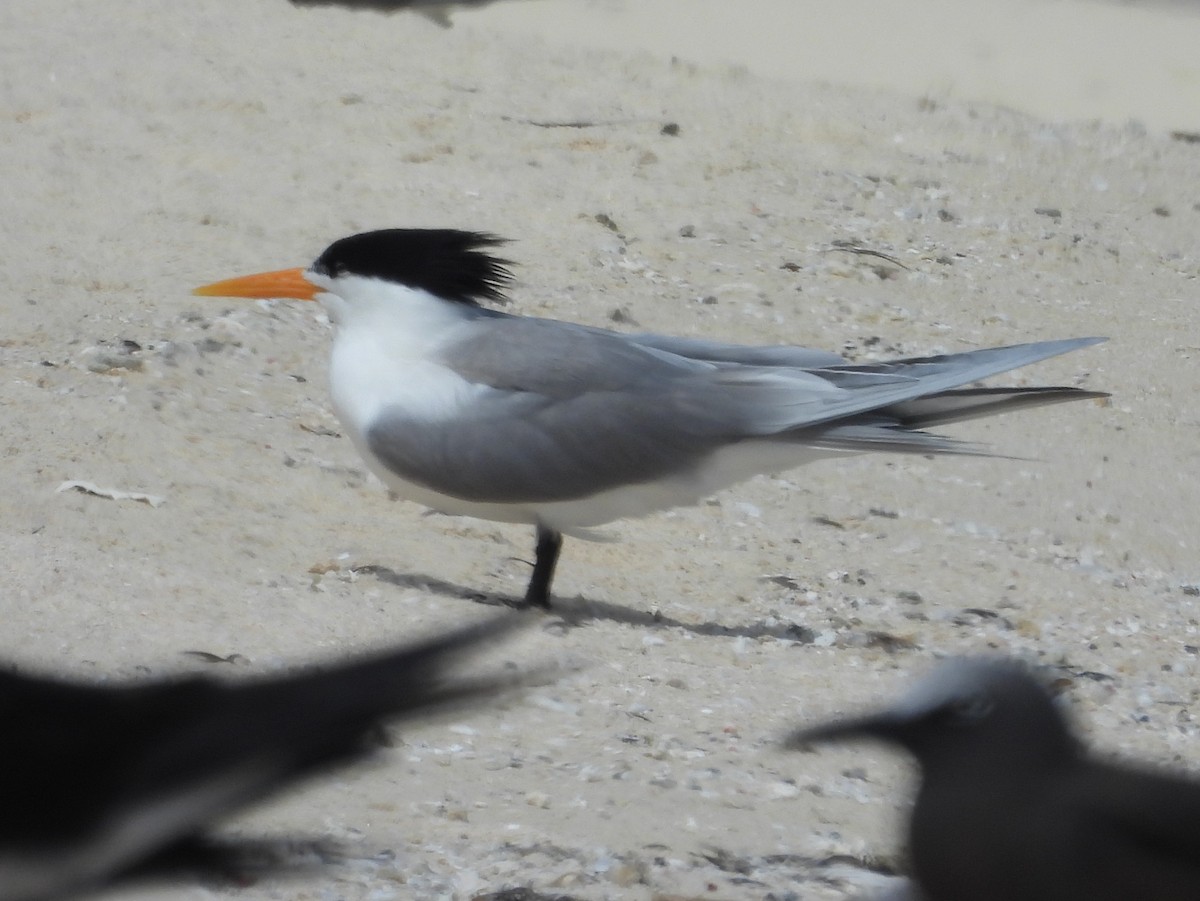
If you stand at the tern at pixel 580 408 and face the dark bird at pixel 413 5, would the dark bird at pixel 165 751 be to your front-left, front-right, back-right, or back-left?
back-left

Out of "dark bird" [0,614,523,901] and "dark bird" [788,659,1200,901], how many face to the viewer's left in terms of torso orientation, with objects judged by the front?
2

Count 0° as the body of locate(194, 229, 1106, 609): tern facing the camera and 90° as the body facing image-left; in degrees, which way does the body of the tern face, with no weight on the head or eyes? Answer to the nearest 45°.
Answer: approximately 90°

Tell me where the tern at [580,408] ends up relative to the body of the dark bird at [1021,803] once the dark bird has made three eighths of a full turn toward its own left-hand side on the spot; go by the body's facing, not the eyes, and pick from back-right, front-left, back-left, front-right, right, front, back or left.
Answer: back

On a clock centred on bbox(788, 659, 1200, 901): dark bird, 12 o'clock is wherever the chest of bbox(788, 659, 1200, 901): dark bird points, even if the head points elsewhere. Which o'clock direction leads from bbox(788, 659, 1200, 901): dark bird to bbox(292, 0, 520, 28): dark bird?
bbox(292, 0, 520, 28): dark bird is roughly at 2 o'clock from bbox(788, 659, 1200, 901): dark bird.

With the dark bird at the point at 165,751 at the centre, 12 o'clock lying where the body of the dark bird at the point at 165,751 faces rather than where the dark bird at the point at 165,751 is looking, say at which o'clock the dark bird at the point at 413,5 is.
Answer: the dark bird at the point at 413,5 is roughly at 3 o'clock from the dark bird at the point at 165,751.

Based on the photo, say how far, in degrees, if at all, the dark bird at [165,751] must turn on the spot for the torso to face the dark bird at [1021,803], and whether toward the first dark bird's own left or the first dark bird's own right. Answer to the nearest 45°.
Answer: approximately 135° to the first dark bird's own right

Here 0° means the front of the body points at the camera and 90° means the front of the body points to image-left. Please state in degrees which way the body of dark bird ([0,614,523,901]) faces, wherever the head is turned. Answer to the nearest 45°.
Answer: approximately 90°

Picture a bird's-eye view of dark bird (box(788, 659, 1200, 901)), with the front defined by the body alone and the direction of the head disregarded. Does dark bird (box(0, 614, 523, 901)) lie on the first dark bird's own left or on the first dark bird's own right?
on the first dark bird's own left

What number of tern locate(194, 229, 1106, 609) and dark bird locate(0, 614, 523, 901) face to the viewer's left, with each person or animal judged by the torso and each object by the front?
2

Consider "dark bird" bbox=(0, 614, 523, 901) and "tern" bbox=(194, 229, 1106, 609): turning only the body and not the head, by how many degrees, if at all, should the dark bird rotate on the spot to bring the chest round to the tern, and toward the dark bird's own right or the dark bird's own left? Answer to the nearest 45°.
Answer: approximately 90° to the dark bird's own right
